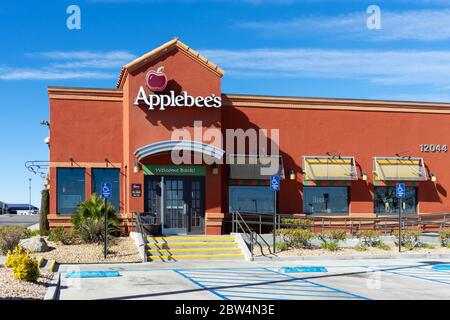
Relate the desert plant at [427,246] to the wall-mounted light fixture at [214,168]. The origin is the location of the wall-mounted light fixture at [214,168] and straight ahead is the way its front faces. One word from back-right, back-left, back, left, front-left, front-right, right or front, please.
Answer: left

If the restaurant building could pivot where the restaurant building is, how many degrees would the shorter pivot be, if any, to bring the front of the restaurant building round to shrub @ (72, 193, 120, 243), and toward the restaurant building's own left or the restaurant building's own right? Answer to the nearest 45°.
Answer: approximately 45° to the restaurant building's own right

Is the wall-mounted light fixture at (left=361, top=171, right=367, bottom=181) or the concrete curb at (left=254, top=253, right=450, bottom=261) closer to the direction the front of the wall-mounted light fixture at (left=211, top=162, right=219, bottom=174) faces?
the concrete curb

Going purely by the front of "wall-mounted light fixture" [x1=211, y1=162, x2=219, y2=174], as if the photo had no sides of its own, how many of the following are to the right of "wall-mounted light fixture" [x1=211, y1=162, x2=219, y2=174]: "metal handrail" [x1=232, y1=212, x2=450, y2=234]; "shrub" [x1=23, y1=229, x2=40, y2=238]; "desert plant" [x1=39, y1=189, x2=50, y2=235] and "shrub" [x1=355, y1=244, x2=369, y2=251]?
2

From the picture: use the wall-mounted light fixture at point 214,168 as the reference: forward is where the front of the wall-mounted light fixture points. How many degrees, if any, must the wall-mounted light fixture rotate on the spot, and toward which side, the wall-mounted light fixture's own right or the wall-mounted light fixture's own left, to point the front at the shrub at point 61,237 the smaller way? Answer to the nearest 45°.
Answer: approximately 45° to the wall-mounted light fixture's own right

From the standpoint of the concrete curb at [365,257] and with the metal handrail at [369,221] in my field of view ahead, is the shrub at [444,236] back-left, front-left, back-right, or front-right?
front-right

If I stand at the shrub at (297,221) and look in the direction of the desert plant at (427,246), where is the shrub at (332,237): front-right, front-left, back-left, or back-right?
front-right

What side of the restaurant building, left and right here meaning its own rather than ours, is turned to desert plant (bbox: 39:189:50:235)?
right

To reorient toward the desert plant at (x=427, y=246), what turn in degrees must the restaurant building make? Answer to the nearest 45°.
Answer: approximately 90° to its left

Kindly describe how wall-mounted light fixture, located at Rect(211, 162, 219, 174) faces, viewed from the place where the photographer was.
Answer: facing the viewer

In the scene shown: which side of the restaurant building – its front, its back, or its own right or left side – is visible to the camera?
front

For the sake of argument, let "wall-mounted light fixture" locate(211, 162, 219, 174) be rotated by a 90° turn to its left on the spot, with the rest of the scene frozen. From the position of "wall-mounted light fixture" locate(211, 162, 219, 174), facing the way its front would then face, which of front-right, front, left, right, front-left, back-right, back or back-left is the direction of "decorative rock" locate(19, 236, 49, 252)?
back-right

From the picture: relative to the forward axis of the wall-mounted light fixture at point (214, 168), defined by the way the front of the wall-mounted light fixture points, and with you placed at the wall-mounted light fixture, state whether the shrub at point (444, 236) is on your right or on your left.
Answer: on your left

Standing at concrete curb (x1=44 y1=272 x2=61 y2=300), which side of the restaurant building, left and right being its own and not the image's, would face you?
front

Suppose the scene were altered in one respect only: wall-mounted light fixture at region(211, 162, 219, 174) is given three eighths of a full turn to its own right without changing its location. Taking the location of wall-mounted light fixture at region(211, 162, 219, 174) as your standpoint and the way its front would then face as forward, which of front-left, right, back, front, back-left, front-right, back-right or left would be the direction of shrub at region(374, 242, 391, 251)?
back-right
